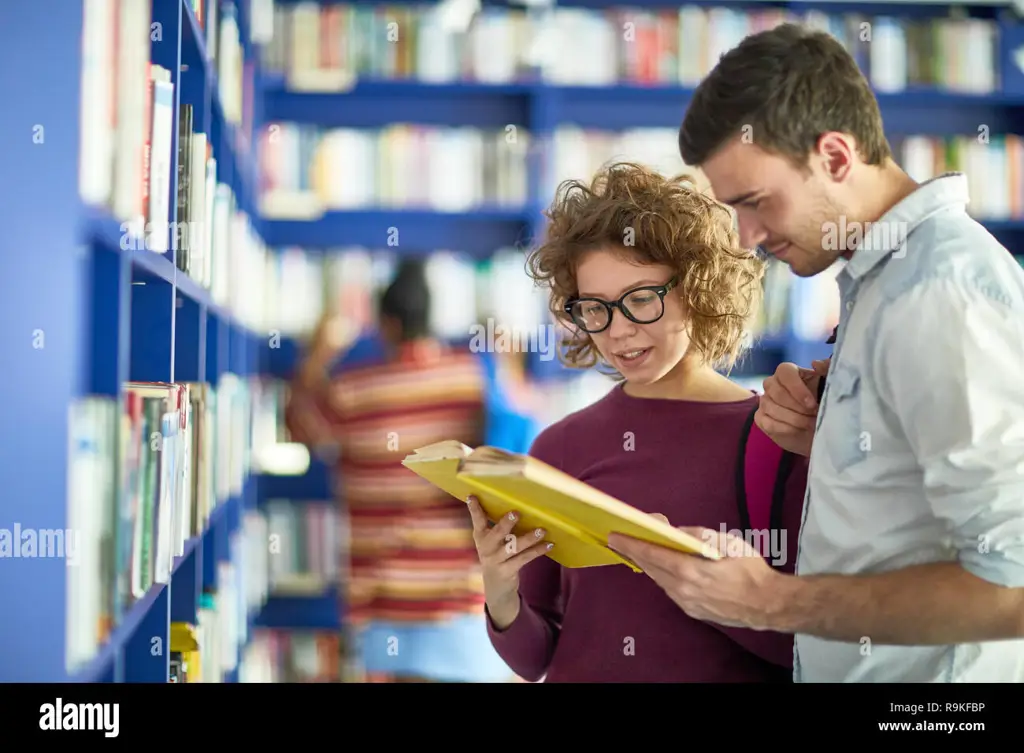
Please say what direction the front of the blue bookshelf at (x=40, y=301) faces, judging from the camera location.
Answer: facing to the right of the viewer

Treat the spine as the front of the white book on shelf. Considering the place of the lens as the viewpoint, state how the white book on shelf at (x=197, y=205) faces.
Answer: facing to the right of the viewer

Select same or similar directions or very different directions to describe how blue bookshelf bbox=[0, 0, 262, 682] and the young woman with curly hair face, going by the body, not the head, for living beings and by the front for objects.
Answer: very different directions

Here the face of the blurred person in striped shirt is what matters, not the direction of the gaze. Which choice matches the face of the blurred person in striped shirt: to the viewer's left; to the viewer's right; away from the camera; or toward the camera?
away from the camera

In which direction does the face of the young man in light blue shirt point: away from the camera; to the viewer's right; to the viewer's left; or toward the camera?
to the viewer's left

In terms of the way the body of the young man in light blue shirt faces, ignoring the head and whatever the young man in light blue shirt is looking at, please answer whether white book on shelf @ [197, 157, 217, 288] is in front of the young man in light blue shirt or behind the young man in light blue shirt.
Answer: in front

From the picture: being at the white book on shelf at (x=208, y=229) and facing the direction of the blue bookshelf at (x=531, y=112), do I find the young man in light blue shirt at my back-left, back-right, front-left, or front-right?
back-right

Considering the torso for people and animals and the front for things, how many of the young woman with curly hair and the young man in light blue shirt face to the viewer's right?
0

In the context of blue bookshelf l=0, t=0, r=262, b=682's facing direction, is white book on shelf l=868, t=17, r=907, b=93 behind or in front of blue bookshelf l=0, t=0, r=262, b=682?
in front

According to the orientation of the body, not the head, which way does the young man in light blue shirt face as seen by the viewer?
to the viewer's left

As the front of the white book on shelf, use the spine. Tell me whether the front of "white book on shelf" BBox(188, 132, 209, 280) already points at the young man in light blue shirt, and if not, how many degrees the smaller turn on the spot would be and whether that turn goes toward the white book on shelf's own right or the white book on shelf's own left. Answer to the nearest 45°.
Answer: approximately 45° to the white book on shelf's own right

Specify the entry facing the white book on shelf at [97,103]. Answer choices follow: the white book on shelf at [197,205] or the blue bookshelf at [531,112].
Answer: the blue bookshelf

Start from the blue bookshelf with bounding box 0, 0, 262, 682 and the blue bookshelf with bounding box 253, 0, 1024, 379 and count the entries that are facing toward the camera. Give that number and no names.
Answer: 1

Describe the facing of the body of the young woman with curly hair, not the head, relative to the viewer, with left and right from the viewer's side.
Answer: facing the viewer and to the left of the viewer

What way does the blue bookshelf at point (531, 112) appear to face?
toward the camera
